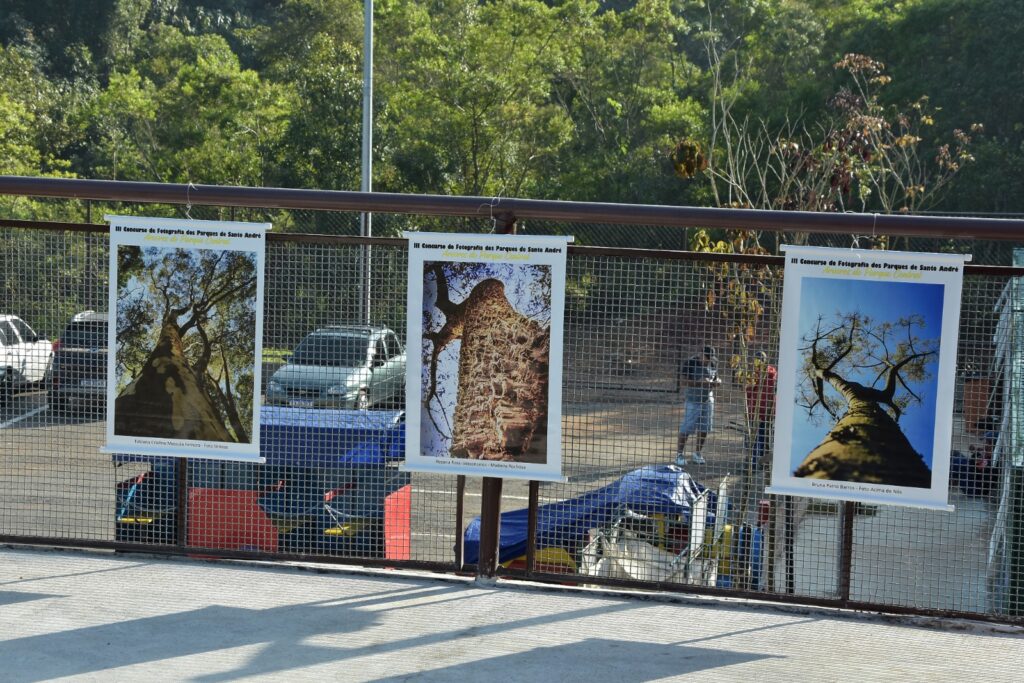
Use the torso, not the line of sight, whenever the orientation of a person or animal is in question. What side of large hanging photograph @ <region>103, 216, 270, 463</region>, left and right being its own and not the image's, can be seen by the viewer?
front

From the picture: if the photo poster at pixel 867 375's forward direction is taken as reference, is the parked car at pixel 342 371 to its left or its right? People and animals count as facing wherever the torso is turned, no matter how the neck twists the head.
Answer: on its right

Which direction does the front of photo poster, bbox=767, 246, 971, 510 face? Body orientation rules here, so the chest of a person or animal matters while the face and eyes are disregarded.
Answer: toward the camera

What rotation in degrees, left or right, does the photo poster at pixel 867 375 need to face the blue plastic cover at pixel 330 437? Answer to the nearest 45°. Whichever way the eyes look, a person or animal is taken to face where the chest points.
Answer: approximately 90° to its right

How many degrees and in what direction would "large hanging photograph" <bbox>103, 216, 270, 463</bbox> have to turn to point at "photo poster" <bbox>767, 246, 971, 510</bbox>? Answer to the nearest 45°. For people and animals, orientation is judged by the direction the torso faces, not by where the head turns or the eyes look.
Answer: approximately 45° to its left

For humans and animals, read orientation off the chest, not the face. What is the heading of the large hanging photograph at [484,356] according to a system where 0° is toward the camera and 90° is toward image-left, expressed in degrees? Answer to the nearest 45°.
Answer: approximately 0°

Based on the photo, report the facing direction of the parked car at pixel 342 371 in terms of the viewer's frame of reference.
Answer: facing the viewer and to the left of the viewer

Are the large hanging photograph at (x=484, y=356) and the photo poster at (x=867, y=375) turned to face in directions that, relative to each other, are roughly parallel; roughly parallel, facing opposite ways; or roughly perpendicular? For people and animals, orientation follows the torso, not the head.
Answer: roughly parallel
